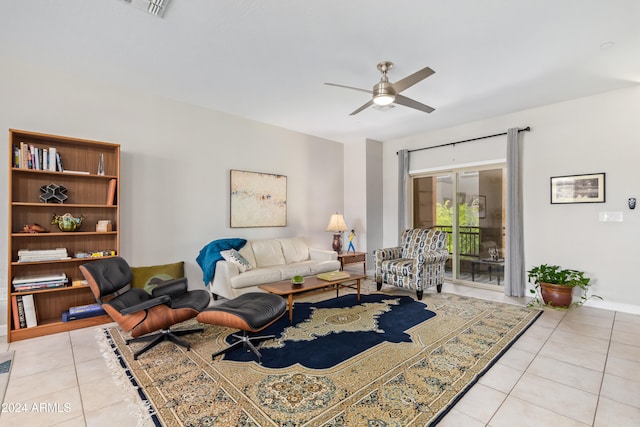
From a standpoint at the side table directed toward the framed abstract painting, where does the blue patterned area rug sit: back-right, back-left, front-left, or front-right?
front-left

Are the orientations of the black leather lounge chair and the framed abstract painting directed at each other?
no

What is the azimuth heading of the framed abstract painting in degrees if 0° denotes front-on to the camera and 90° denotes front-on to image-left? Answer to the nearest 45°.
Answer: approximately 315°

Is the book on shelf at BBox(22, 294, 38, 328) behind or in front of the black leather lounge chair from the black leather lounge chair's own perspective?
behind

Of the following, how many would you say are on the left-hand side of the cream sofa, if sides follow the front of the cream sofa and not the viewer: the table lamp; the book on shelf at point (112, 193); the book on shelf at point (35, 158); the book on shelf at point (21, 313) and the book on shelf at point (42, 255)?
1

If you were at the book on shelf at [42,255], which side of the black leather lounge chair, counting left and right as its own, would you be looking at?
back

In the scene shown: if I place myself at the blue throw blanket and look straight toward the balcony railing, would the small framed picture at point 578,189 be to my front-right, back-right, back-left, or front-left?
front-right

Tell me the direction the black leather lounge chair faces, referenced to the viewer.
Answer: facing the viewer and to the right of the viewer

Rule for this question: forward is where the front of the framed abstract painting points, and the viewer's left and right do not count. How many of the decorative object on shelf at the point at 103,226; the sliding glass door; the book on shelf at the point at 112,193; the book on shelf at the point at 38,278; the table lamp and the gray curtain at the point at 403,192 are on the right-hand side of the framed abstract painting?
3

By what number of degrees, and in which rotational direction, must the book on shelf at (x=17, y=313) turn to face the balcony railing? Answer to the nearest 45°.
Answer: approximately 90° to its left
